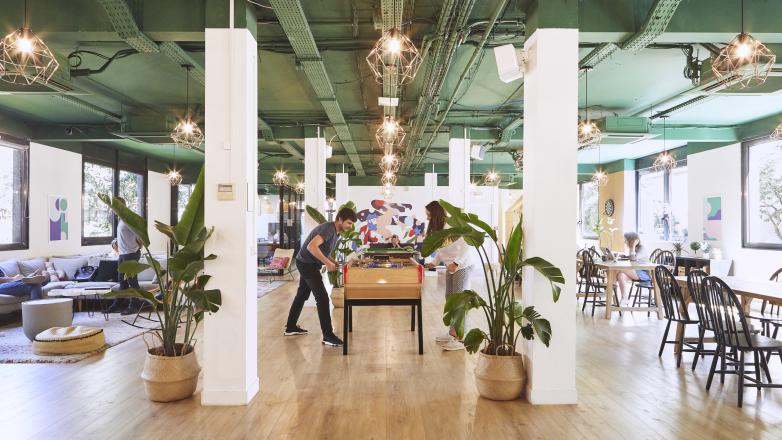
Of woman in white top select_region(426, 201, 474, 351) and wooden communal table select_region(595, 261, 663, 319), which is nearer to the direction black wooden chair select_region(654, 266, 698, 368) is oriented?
the wooden communal table

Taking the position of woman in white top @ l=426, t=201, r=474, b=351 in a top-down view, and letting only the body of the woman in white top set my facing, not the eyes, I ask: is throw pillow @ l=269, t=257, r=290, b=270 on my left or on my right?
on my right

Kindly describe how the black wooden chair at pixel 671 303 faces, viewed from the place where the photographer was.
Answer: facing away from the viewer and to the right of the viewer

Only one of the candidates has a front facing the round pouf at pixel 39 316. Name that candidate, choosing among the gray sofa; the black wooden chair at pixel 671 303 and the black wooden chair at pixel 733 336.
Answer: the gray sofa

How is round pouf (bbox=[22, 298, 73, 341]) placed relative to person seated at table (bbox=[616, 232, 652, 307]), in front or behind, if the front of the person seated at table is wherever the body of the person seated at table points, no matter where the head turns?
in front

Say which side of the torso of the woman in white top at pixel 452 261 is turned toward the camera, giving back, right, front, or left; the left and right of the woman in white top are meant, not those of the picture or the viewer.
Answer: left

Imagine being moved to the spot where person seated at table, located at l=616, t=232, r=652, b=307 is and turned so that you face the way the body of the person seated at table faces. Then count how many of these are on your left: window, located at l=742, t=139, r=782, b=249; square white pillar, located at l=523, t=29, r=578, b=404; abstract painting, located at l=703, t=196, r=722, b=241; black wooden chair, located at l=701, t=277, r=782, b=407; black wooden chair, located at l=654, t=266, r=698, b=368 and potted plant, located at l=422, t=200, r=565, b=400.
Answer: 4

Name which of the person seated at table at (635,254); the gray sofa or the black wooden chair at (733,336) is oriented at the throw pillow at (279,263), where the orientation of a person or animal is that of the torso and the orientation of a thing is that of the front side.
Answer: the person seated at table
